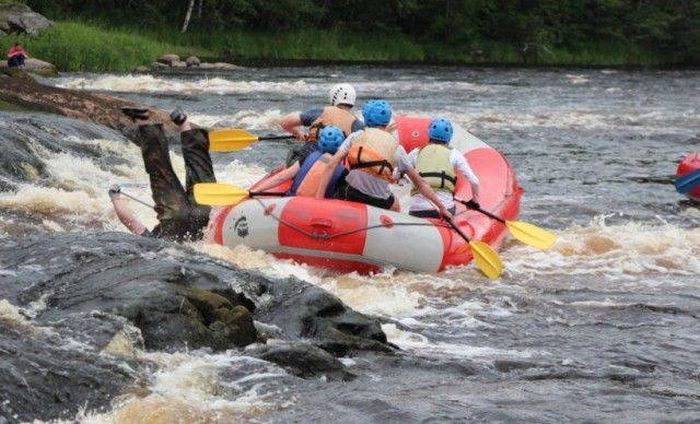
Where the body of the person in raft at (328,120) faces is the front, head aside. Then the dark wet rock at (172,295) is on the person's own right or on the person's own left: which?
on the person's own left

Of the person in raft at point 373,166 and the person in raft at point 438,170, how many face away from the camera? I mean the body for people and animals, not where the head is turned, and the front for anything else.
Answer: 2

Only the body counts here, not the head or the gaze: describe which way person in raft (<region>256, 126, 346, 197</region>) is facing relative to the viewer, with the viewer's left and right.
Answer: facing away from the viewer and to the left of the viewer

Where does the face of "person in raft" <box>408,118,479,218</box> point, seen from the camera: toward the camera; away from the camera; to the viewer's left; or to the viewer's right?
away from the camera

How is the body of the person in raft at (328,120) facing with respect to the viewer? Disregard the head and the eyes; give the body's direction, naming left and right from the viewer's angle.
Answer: facing away from the viewer and to the left of the viewer

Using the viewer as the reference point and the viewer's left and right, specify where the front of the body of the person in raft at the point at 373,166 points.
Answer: facing away from the viewer

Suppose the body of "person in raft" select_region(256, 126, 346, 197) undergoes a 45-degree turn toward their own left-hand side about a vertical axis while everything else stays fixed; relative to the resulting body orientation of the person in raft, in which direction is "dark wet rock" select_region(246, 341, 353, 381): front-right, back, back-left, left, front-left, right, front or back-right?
left

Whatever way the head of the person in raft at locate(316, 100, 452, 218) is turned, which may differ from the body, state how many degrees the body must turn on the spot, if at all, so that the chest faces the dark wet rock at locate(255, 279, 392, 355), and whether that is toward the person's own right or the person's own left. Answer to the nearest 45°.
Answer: approximately 180°

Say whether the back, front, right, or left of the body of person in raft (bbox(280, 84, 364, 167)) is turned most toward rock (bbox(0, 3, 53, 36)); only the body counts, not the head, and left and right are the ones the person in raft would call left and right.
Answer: front

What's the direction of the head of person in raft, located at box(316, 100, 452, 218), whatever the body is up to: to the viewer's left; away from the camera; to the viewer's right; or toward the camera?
away from the camera

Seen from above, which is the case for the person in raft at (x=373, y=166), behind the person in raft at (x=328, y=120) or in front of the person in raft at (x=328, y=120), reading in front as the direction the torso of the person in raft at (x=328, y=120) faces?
behind

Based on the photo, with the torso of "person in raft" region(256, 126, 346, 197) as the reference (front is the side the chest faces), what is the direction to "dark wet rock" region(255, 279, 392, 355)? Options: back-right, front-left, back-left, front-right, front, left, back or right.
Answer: back-left

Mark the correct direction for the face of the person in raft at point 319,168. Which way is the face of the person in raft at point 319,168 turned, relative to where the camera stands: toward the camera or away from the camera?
away from the camera

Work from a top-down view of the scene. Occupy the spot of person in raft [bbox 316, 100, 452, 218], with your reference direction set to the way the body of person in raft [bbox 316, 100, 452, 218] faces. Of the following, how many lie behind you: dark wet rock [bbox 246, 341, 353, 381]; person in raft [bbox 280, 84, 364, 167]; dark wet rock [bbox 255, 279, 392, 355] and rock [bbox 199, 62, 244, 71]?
2

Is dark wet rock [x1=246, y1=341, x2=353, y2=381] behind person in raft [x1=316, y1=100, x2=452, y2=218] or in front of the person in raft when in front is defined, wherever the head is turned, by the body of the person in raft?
behind

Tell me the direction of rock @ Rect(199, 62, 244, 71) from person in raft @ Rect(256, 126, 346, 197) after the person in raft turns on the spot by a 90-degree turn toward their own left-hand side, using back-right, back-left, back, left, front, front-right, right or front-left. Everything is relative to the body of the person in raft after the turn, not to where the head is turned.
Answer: back-right

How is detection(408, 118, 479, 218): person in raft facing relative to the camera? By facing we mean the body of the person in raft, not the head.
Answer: away from the camera
